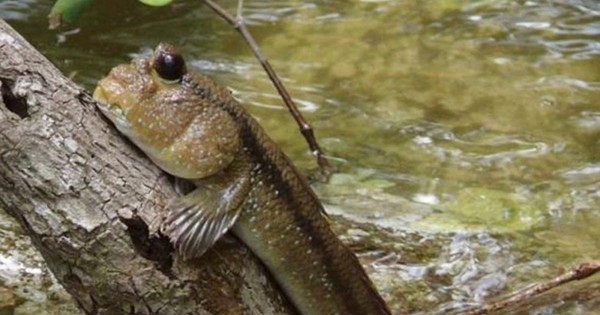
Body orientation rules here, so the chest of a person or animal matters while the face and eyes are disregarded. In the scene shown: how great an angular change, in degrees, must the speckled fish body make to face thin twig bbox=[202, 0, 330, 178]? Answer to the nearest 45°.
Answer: approximately 90° to its right

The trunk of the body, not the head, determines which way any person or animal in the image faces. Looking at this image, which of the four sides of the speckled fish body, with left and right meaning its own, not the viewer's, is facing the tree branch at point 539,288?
back

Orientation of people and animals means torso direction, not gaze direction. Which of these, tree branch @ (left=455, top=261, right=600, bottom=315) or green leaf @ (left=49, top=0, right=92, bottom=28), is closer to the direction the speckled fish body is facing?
the green leaf

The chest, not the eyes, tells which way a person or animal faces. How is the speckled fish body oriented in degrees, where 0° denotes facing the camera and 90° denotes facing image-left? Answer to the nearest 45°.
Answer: approximately 90°

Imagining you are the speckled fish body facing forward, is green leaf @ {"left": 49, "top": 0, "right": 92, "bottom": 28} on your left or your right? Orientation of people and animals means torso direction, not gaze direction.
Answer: on your right
